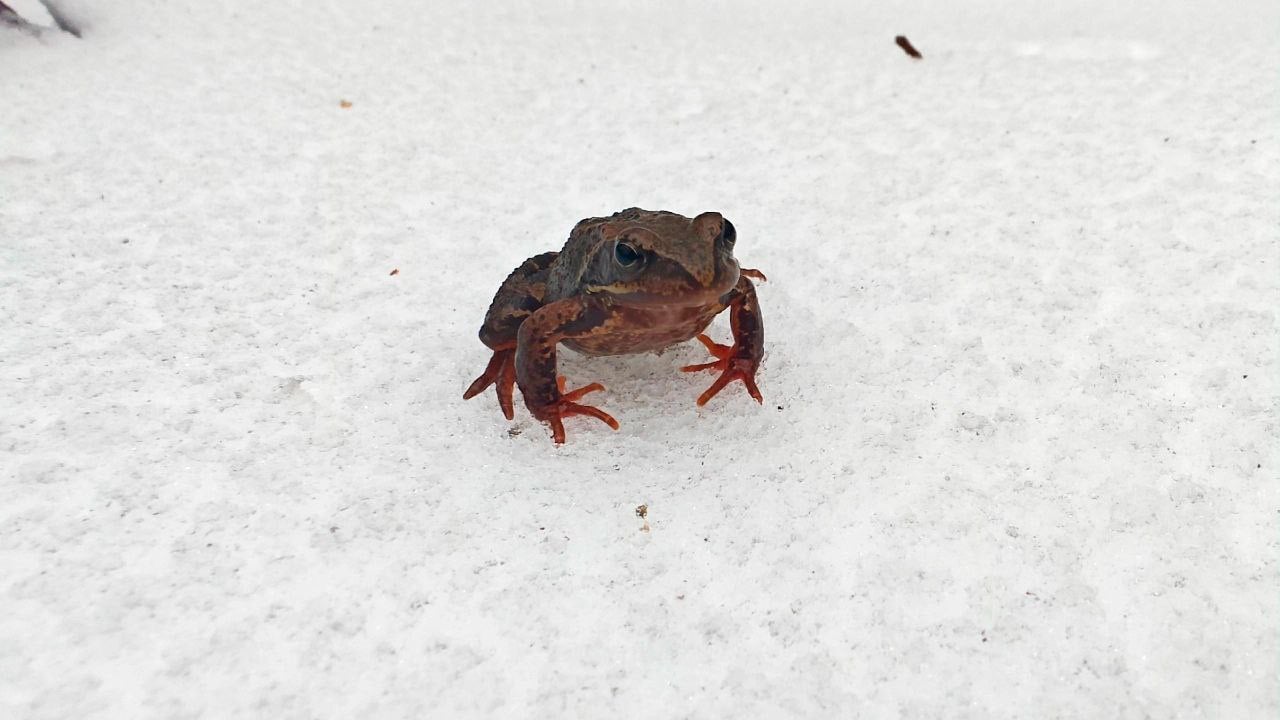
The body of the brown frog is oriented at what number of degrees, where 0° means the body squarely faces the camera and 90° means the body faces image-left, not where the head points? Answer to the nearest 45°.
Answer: approximately 315°
